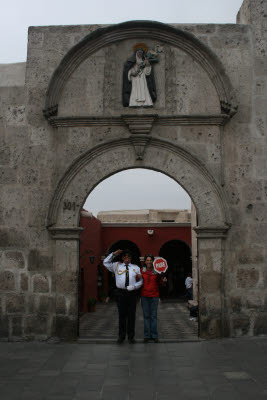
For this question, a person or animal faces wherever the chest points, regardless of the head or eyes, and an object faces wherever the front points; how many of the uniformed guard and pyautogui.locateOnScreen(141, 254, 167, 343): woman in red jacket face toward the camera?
2

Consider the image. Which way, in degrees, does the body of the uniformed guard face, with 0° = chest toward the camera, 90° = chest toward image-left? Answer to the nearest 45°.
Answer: approximately 0°
